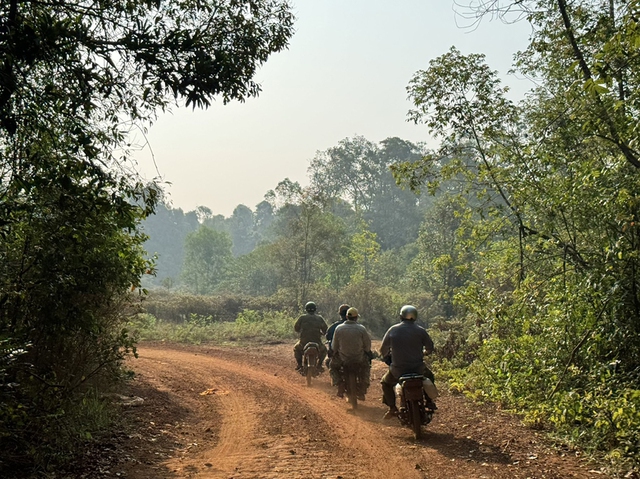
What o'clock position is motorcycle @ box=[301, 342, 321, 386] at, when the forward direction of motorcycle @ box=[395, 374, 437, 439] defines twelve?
motorcycle @ box=[301, 342, 321, 386] is roughly at 11 o'clock from motorcycle @ box=[395, 374, 437, 439].

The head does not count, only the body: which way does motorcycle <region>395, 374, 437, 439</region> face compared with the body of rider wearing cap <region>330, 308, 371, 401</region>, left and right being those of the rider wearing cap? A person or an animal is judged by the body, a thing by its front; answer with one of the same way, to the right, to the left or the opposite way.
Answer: the same way

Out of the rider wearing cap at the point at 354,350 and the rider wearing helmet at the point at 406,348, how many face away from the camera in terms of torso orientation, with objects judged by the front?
2

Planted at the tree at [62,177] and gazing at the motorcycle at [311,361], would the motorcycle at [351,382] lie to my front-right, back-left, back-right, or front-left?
front-right

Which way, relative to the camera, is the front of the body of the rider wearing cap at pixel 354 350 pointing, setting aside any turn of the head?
away from the camera

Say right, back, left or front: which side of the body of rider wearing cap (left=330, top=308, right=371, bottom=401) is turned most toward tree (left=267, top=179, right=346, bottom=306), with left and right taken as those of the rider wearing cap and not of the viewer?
front

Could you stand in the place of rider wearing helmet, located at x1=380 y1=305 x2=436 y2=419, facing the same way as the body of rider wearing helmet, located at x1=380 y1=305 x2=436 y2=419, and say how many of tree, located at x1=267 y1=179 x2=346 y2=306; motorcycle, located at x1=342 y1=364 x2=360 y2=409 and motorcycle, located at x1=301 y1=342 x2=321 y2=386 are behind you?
0

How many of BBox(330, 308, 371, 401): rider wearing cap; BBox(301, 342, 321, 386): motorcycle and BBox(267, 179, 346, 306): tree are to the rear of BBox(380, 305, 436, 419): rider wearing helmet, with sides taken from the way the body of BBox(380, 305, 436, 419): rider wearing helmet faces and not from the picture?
0

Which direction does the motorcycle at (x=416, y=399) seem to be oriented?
away from the camera

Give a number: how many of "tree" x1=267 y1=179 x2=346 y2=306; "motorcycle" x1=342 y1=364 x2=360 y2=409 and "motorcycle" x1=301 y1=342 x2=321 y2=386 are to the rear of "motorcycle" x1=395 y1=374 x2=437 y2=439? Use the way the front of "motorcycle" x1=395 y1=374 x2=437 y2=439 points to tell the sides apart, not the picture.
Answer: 0

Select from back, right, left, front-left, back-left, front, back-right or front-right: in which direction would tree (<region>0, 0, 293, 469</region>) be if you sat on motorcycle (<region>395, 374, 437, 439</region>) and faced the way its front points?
back-left

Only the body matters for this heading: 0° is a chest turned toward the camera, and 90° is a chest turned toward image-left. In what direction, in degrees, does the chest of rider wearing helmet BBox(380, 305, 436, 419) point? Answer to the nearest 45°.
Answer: approximately 180°

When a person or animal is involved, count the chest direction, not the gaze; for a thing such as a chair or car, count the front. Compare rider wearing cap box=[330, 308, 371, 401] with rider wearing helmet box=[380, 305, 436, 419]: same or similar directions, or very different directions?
same or similar directions

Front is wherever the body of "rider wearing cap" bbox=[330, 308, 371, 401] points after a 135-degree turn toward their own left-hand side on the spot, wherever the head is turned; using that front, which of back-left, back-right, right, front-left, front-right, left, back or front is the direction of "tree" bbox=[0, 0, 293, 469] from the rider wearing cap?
front

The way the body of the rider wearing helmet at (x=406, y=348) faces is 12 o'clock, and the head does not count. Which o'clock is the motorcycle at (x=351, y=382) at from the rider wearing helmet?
The motorcycle is roughly at 11 o'clock from the rider wearing helmet.

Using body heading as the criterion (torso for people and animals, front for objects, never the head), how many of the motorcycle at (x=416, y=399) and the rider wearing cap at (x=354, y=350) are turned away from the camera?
2

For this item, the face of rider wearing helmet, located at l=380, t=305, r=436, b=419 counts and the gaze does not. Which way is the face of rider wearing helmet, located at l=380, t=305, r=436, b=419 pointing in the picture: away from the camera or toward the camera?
away from the camera
